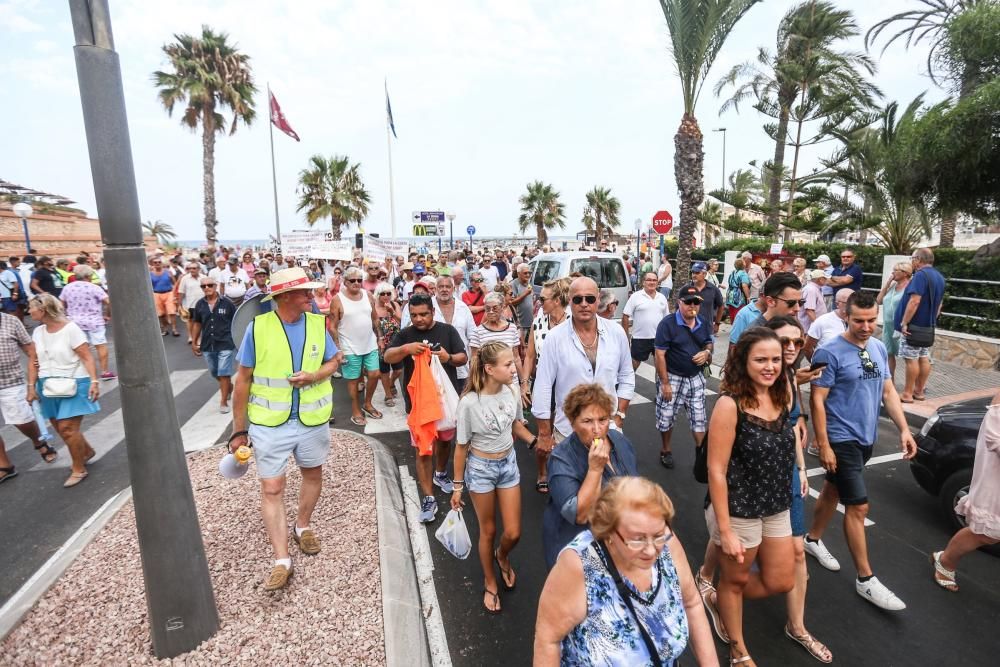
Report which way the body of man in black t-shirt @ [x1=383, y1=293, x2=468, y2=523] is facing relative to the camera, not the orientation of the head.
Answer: toward the camera

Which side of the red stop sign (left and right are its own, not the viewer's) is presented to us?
front

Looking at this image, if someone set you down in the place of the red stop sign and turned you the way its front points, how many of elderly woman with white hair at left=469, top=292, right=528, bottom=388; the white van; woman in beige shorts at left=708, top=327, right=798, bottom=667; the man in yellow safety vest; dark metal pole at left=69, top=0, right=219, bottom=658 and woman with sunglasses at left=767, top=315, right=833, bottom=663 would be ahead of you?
6

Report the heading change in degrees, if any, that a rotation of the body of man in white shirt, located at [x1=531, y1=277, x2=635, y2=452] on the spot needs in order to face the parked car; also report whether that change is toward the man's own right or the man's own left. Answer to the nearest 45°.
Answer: approximately 90° to the man's own left

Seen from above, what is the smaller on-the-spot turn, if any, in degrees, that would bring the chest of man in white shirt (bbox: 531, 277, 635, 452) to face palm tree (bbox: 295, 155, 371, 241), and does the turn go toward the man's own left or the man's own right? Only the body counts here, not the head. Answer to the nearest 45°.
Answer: approximately 135° to the man's own right

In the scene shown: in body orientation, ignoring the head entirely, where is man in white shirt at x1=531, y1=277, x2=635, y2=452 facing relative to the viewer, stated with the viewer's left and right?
facing the viewer

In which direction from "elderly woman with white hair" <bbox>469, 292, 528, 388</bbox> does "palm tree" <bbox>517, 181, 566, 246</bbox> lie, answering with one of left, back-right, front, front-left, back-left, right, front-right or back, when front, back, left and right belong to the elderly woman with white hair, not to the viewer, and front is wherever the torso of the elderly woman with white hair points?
back

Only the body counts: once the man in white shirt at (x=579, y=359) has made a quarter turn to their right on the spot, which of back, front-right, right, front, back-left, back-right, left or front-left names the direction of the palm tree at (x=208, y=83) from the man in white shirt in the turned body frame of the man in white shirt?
front-right

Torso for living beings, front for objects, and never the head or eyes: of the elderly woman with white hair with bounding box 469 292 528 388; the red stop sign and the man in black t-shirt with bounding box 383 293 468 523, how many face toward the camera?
3

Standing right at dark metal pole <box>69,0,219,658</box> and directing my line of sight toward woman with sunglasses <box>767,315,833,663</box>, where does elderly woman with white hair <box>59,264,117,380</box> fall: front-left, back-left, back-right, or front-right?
back-left
